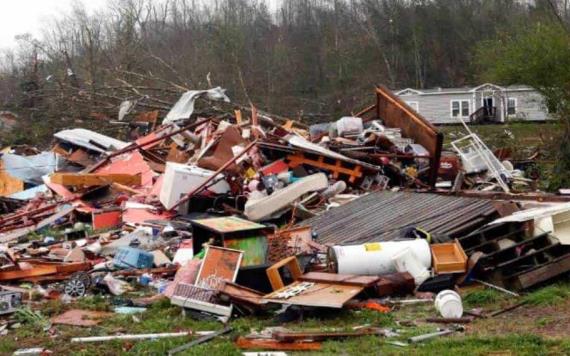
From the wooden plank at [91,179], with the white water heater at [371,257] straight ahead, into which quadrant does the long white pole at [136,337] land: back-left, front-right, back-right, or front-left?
front-right

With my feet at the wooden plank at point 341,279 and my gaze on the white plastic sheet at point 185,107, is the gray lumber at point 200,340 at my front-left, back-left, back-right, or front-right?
back-left

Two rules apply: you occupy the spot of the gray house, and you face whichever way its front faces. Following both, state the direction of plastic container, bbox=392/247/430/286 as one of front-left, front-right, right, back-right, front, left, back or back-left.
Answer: front

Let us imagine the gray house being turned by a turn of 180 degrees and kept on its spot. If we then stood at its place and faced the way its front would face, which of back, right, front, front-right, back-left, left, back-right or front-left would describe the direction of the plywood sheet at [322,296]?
back

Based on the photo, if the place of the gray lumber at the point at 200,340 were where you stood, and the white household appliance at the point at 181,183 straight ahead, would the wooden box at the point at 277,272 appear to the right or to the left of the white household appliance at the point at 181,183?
right

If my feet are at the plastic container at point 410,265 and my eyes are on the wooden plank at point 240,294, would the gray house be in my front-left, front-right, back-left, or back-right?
back-right

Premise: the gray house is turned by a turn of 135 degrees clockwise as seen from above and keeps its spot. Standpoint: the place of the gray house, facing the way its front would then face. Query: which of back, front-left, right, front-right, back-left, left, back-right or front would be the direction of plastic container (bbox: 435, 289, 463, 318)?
back-left

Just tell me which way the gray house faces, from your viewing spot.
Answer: facing the viewer

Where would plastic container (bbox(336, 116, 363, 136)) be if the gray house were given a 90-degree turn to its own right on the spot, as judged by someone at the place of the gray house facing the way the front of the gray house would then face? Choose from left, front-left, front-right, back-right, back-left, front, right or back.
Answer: left

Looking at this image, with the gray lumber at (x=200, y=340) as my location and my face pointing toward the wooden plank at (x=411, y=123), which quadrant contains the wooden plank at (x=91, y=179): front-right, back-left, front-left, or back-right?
front-left

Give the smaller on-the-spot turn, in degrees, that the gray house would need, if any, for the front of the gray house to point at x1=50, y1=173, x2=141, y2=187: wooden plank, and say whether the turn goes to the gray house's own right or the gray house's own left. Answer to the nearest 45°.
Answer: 0° — it already faces it

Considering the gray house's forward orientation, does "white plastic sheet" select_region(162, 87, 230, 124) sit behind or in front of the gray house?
in front

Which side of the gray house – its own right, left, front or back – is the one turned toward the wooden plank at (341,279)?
front

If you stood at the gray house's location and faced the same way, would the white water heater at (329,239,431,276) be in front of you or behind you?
in front

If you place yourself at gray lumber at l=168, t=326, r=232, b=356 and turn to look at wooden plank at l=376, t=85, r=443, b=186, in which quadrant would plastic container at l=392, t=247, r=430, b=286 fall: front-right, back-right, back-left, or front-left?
front-right

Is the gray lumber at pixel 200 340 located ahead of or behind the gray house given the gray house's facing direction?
ahead
